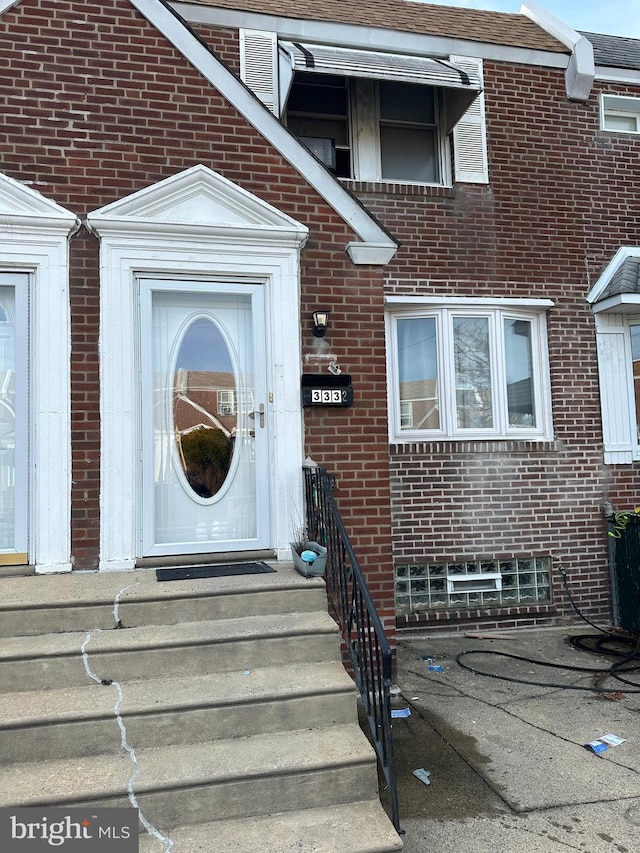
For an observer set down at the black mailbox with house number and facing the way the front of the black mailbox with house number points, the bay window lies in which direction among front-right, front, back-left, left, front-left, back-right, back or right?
back-left

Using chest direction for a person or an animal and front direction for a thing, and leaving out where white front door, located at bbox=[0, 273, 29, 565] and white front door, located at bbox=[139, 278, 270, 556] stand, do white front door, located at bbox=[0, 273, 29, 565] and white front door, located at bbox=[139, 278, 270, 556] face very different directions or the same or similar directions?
same or similar directions

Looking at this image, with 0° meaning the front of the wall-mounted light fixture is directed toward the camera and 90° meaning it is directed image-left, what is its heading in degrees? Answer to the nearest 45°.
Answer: approximately 0°

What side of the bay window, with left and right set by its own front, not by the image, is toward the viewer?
front

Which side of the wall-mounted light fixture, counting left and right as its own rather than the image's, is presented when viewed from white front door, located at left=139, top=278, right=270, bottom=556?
right

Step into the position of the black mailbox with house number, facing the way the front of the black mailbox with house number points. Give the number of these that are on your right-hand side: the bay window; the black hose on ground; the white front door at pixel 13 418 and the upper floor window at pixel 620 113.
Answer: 1

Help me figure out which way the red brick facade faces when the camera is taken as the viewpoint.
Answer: facing the viewer

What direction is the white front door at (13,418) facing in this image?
toward the camera

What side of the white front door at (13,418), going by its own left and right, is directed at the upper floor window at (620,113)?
left

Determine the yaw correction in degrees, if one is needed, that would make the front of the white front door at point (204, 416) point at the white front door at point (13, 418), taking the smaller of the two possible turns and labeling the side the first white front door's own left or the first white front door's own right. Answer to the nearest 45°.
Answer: approximately 90° to the first white front door's own right

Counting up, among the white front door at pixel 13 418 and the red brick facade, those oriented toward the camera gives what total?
2

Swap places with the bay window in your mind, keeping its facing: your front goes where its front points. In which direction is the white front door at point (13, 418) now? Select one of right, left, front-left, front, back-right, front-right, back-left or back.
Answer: front-right
